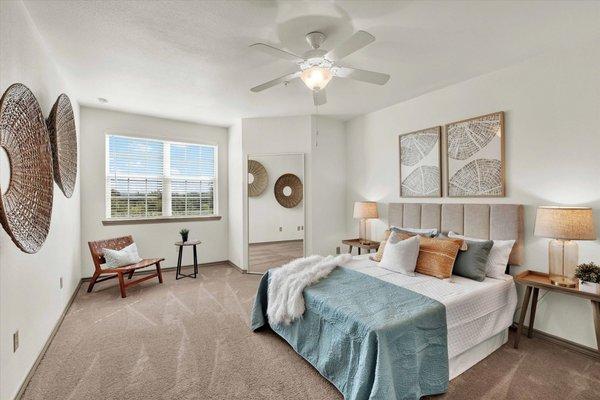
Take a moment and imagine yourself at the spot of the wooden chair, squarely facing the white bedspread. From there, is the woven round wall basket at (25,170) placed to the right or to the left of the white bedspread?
right

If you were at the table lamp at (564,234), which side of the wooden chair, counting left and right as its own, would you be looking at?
front

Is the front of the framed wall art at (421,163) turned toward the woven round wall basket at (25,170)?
yes

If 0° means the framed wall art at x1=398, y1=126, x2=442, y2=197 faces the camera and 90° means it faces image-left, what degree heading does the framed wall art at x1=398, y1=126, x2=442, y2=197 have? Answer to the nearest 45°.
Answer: approximately 45°

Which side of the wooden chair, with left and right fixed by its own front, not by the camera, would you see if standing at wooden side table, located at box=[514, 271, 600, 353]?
front

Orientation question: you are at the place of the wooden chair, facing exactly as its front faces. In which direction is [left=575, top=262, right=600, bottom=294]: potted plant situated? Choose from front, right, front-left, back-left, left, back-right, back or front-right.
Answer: front

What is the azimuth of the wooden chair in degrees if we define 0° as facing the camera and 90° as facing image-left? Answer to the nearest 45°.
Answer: approximately 315°

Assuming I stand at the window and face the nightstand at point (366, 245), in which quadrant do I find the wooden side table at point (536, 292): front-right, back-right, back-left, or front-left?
front-right

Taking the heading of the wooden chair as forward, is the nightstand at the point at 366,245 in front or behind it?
in front

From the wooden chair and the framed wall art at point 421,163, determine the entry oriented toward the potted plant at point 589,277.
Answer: the wooden chair

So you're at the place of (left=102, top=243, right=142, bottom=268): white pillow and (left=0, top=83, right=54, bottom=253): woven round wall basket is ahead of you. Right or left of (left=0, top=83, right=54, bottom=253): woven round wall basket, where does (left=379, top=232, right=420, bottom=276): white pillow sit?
left

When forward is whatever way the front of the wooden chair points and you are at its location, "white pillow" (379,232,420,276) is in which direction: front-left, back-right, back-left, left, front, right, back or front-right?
front

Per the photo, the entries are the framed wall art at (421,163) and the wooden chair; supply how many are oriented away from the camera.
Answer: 0
